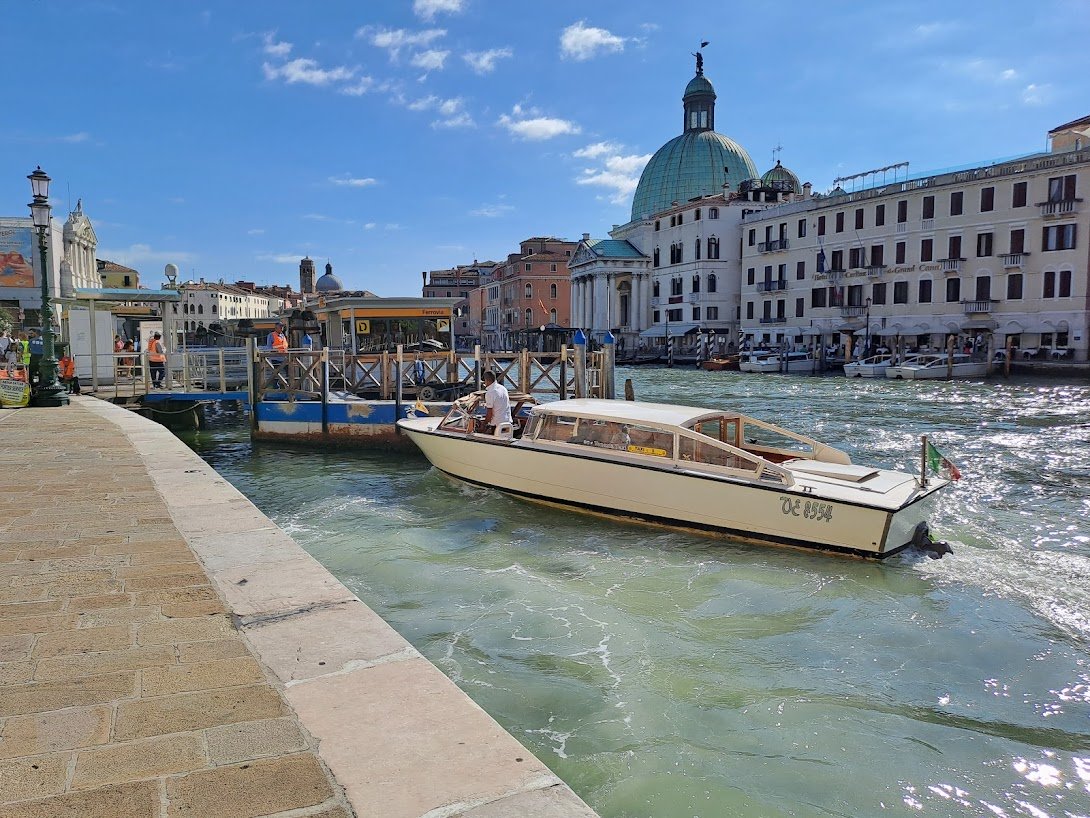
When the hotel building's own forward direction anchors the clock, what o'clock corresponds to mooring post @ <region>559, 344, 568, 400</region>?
The mooring post is roughly at 11 o'clock from the hotel building.

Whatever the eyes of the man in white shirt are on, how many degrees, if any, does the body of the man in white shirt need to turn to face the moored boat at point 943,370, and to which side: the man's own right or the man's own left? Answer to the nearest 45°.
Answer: approximately 90° to the man's own right

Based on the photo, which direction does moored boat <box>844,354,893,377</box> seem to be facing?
to the viewer's left

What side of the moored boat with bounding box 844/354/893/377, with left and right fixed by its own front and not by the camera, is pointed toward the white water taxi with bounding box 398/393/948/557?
left

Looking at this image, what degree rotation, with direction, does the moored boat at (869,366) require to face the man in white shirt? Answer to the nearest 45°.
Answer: approximately 90° to its left

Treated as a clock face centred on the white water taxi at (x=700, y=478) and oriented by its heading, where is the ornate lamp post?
The ornate lamp post is roughly at 11 o'clock from the white water taxi.

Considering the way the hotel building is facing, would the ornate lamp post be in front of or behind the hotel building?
in front

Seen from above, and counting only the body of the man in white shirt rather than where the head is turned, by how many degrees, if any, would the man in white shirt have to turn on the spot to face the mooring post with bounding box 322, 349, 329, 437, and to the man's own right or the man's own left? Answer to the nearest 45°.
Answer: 0° — they already face it

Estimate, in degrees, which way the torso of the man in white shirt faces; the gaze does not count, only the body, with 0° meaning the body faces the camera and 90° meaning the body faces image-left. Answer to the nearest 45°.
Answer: approximately 135°

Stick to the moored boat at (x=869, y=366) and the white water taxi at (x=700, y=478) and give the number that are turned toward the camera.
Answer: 0
